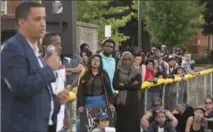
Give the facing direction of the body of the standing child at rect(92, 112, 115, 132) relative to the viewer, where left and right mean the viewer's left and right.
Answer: facing the viewer and to the right of the viewer

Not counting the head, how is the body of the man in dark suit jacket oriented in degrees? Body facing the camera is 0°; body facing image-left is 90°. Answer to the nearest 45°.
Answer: approximately 270°

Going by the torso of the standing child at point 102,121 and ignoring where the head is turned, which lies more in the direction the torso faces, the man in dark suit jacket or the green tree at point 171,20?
the man in dark suit jacket

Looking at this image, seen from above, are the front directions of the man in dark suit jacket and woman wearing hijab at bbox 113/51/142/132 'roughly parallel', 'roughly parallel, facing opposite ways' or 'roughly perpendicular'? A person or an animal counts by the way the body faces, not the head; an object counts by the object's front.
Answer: roughly perpendicular

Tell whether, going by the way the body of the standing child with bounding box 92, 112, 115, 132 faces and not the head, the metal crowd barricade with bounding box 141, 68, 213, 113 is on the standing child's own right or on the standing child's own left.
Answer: on the standing child's own left

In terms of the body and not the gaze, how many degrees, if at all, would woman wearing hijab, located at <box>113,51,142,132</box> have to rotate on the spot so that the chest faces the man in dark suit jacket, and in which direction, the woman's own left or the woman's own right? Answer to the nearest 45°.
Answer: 0° — they already face them

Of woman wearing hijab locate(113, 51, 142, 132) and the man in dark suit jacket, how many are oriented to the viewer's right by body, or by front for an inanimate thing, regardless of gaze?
1

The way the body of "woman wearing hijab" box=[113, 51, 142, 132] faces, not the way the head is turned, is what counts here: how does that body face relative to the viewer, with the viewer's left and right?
facing the viewer

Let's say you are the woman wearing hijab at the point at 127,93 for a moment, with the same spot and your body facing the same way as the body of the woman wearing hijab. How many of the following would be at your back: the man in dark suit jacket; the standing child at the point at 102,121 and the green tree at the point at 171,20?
1

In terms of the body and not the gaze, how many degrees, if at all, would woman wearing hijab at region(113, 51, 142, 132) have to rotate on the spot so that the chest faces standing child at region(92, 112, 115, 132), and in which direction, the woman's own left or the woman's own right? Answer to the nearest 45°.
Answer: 0° — they already face them

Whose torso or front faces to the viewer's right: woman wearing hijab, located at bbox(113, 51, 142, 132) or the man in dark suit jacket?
the man in dark suit jacket
